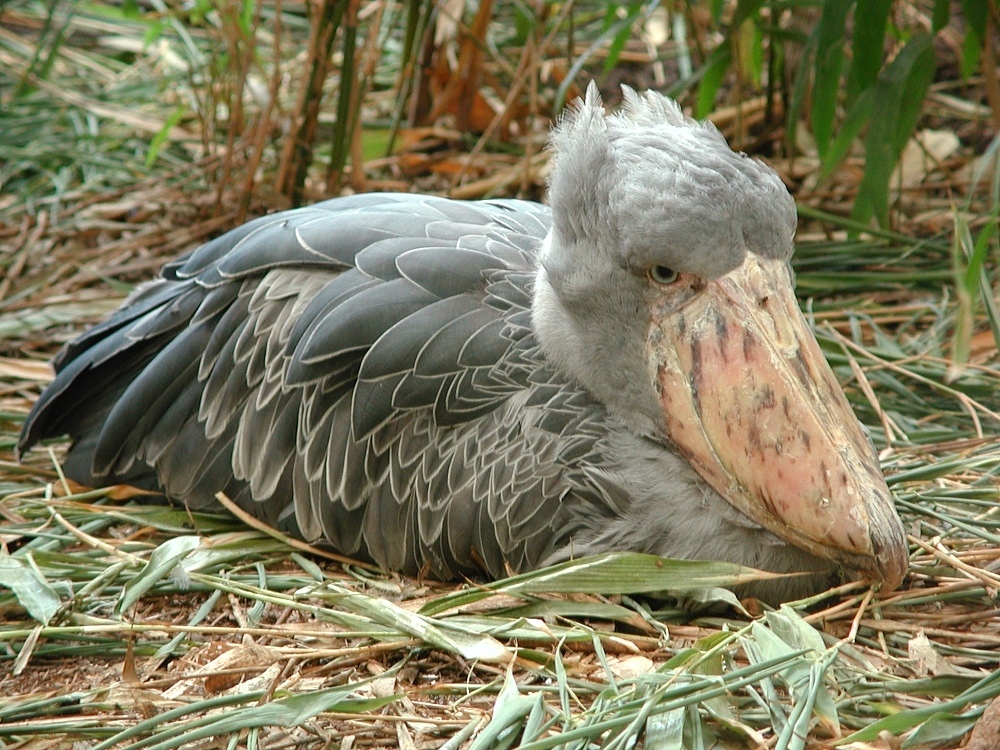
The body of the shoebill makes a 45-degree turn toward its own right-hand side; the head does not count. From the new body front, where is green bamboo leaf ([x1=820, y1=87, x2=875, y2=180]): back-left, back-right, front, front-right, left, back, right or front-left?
back-left

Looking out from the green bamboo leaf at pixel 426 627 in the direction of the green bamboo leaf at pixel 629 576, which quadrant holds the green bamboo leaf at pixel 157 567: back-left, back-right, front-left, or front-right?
back-left

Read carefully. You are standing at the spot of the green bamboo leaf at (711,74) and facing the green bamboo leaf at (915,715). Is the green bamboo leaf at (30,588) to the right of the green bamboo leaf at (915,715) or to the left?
right

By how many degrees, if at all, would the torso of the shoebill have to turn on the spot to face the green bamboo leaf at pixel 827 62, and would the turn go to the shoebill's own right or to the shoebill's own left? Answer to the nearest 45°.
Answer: approximately 90° to the shoebill's own left

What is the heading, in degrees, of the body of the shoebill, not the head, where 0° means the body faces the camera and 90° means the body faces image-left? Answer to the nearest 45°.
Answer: approximately 315°

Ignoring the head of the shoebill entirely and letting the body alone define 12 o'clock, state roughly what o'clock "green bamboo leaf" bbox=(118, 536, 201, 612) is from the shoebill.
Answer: The green bamboo leaf is roughly at 4 o'clock from the shoebill.

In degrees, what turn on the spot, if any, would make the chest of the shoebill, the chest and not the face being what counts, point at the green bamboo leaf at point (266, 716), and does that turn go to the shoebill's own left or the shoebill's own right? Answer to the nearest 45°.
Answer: approximately 90° to the shoebill's own right

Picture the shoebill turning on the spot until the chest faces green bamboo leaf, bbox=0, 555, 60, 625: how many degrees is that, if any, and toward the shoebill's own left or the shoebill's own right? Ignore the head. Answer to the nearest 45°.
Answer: approximately 135° to the shoebill's own right

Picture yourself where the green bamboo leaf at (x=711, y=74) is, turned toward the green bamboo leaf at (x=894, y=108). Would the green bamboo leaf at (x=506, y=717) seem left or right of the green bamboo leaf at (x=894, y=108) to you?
right
